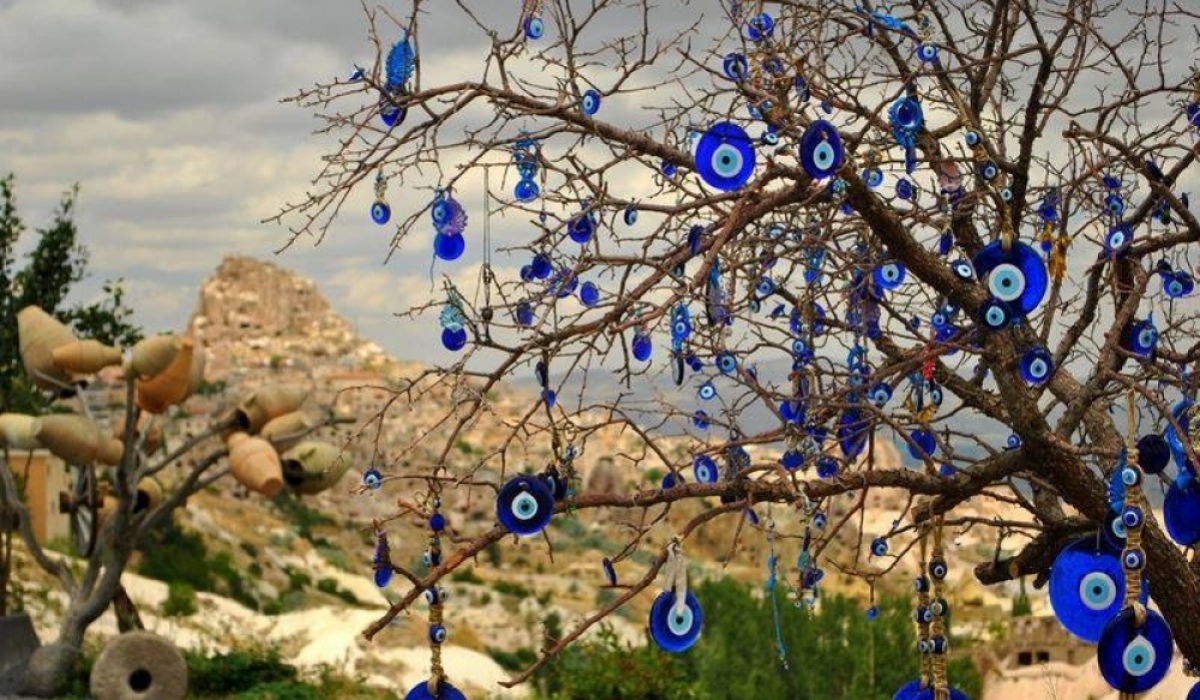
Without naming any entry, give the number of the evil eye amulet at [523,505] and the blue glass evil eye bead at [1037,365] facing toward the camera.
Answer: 2

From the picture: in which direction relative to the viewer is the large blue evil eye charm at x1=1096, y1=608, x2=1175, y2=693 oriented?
toward the camera

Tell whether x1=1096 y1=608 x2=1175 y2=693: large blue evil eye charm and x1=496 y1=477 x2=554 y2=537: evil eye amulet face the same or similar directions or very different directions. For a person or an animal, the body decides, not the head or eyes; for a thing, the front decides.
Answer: same or similar directions

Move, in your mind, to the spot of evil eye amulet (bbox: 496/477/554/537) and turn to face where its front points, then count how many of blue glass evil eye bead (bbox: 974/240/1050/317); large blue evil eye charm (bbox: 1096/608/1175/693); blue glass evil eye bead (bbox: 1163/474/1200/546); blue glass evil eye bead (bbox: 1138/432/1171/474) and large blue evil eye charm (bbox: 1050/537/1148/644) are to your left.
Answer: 5

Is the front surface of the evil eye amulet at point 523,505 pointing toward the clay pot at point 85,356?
no

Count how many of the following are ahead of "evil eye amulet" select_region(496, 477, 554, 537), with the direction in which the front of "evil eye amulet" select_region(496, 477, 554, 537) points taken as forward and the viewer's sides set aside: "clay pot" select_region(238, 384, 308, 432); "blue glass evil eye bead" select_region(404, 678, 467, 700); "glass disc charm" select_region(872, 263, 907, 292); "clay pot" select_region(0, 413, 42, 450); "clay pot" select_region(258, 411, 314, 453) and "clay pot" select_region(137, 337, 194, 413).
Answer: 0

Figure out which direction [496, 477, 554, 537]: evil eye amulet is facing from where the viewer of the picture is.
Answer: facing the viewer

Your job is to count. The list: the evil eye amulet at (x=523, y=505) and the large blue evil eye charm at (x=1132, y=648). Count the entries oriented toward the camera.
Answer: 2

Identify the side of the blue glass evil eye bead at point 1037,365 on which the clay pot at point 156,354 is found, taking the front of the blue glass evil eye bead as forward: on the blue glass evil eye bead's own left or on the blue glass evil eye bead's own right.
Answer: on the blue glass evil eye bead's own right

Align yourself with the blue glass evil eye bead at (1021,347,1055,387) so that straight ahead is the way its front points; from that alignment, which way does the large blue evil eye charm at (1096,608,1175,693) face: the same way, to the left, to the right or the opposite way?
the same way

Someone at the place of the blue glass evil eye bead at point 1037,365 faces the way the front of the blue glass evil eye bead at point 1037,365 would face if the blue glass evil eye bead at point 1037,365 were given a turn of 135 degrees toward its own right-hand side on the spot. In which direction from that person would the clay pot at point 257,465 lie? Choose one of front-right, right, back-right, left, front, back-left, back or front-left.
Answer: front

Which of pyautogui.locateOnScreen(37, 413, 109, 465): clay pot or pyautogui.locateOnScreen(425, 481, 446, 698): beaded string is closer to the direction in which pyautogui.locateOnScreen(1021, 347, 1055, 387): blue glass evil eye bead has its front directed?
the beaded string

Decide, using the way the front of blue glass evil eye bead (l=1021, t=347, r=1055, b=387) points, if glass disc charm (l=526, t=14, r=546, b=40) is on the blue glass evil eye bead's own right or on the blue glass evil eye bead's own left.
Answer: on the blue glass evil eye bead's own right
